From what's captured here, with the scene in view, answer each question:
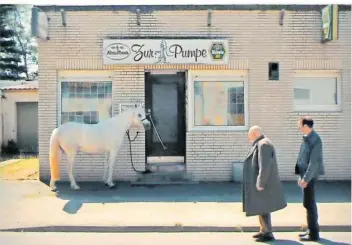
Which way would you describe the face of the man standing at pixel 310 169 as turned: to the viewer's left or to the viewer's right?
to the viewer's left

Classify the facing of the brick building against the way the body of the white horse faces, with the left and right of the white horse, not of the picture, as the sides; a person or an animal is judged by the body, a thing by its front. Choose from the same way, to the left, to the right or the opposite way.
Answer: to the right

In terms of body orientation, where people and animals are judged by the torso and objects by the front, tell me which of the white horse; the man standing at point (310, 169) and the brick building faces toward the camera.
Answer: the brick building

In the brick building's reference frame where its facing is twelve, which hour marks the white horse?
The white horse is roughly at 2 o'clock from the brick building.

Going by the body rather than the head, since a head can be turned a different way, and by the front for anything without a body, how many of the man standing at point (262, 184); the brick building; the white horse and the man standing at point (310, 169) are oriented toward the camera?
1

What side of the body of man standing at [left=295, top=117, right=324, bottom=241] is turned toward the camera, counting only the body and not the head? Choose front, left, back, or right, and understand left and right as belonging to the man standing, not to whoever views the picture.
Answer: left

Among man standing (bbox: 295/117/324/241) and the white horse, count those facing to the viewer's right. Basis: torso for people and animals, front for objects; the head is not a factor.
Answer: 1

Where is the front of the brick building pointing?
toward the camera

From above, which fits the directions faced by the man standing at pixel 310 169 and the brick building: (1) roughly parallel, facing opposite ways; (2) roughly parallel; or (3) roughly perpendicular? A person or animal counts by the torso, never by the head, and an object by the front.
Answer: roughly perpendicular

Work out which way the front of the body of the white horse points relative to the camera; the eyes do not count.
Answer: to the viewer's right

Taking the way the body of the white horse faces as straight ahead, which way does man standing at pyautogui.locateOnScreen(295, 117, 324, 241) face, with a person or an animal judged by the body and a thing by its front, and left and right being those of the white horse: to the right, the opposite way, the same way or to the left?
the opposite way

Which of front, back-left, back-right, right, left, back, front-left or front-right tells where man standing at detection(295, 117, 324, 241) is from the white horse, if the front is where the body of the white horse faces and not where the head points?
front-right
